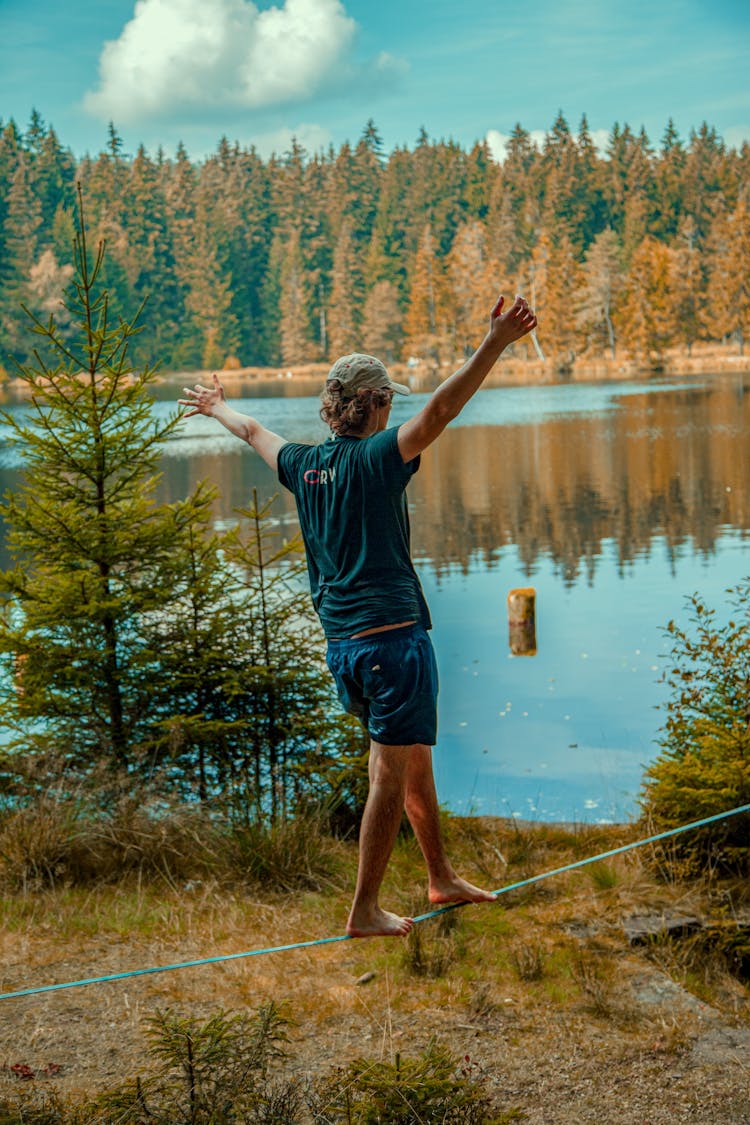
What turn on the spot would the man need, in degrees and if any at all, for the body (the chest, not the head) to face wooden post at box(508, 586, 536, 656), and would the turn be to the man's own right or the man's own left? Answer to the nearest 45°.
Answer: approximately 45° to the man's own left

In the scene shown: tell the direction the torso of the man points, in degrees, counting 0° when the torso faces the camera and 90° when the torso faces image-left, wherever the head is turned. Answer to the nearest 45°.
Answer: approximately 225°

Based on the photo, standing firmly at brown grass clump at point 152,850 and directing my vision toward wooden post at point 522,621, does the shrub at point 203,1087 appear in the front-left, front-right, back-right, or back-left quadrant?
back-right

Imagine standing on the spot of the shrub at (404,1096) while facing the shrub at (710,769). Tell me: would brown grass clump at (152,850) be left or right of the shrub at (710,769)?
left

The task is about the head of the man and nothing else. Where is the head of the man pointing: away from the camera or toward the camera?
away from the camera
